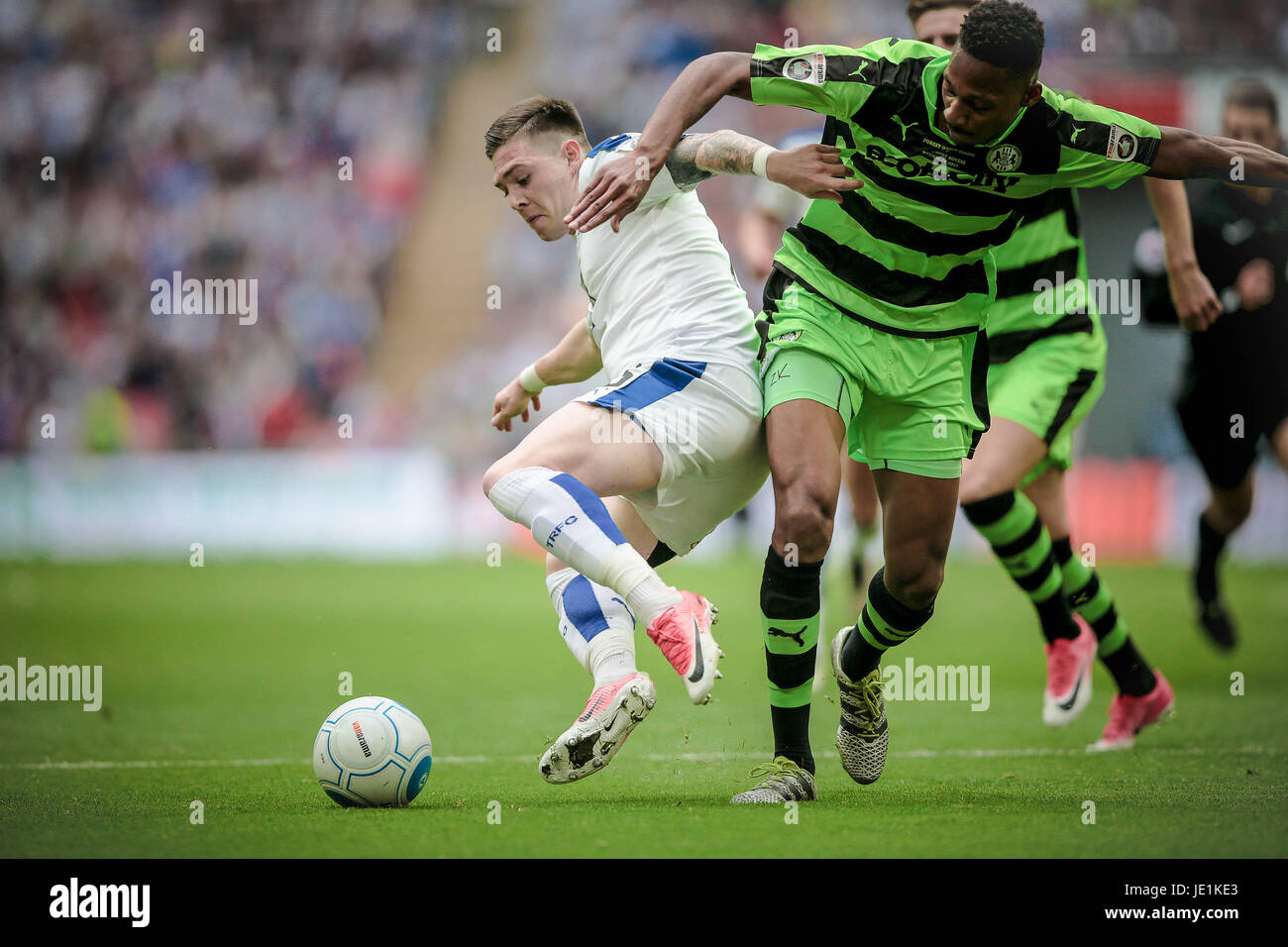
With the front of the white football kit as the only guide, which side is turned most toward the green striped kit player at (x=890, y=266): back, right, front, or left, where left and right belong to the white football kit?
back

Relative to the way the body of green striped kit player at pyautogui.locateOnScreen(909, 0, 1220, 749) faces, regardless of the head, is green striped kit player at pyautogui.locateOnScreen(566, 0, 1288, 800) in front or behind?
in front

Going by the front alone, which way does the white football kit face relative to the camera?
to the viewer's left

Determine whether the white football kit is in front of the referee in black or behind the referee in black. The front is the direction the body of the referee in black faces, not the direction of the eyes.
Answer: in front

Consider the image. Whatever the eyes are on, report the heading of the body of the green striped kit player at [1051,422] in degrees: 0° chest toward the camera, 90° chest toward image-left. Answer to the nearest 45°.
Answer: approximately 45°

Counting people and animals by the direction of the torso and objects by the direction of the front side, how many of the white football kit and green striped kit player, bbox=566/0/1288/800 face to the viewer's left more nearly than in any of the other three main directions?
1

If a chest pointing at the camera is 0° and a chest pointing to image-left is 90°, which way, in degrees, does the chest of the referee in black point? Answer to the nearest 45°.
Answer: approximately 0°
